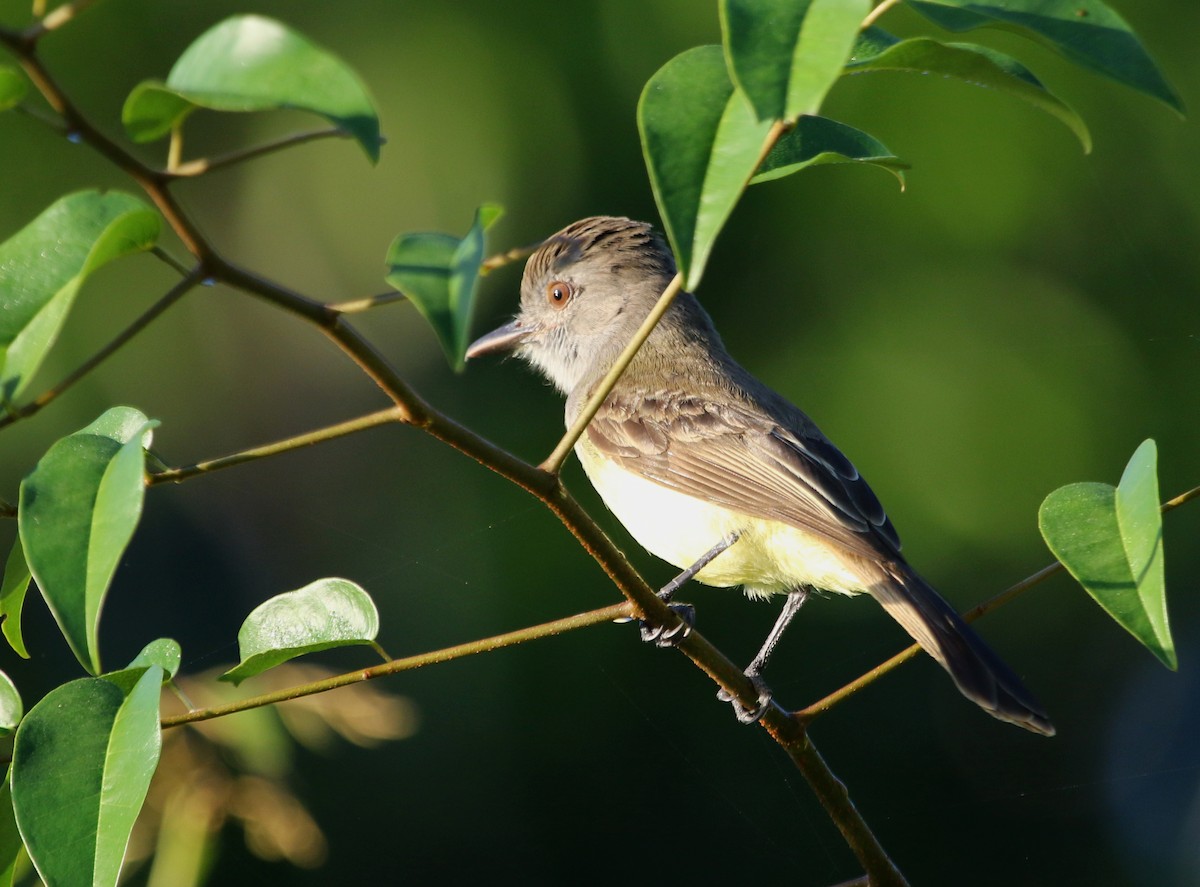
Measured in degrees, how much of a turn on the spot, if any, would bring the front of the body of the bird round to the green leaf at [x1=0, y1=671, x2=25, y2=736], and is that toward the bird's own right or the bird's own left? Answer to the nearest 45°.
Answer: approximately 45° to the bird's own left

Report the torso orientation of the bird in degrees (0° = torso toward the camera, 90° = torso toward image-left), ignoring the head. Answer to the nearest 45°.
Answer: approximately 90°

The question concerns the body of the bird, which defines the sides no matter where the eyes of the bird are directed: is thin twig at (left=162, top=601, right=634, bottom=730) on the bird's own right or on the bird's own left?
on the bird's own left

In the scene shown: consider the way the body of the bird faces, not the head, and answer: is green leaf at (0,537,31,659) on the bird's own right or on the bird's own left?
on the bird's own left
